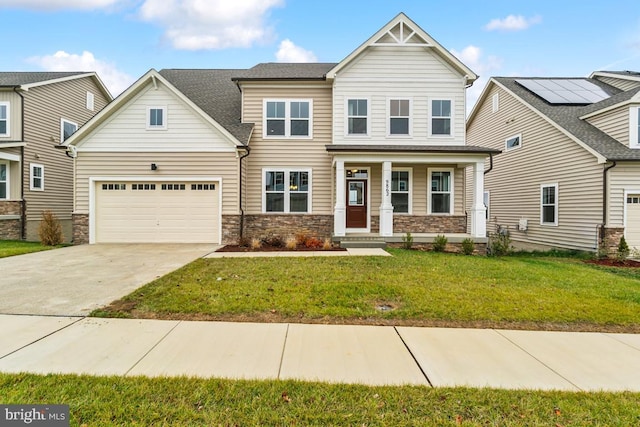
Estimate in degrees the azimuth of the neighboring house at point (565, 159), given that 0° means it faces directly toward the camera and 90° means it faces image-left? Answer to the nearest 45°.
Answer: approximately 315°

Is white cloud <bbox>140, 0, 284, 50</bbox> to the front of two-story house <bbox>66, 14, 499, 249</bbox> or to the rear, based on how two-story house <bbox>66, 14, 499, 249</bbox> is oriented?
to the rear

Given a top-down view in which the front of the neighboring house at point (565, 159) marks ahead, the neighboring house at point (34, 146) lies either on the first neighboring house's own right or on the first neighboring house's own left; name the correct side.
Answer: on the first neighboring house's own right

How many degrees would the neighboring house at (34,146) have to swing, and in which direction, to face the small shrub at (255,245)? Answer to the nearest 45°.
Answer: approximately 90° to its left

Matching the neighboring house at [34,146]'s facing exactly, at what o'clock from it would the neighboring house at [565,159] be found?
the neighboring house at [565,159] is roughly at 9 o'clock from the neighboring house at [34,146].

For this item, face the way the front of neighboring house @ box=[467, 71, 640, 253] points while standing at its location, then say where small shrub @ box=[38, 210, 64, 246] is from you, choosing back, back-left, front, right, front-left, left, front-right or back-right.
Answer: right

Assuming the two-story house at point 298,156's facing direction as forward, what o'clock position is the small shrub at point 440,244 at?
The small shrub is roughly at 10 o'clock from the two-story house.

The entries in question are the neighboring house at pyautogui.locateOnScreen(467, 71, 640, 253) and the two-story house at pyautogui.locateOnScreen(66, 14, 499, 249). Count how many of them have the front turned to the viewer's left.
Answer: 0

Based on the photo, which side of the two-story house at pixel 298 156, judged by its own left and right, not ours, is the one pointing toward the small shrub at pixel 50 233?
right

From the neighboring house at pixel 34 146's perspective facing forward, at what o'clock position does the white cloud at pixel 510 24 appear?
The white cloud is roughly at 8 o'clock from the neighboring house.
